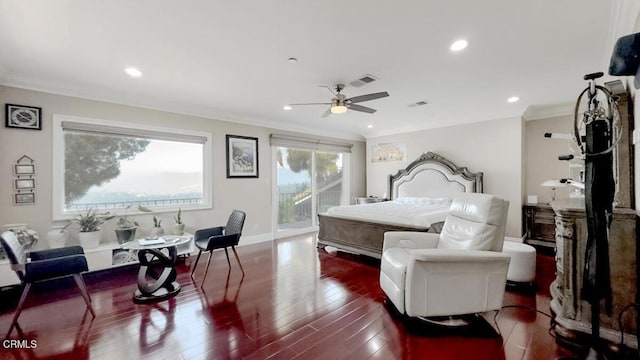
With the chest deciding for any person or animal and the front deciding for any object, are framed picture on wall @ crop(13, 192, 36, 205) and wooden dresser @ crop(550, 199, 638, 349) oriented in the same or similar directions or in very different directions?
very different directions

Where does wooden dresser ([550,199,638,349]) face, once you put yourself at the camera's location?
facing to the left of the viewer

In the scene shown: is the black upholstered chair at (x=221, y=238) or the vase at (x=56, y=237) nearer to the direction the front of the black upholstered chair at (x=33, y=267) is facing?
the black upholstered chair

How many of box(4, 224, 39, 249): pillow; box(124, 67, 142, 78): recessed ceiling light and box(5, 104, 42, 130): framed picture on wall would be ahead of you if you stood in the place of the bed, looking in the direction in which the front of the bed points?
3

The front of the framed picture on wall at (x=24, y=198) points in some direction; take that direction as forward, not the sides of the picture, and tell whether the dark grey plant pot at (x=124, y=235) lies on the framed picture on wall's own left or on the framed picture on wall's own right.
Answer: on the framed picture on wall's own left

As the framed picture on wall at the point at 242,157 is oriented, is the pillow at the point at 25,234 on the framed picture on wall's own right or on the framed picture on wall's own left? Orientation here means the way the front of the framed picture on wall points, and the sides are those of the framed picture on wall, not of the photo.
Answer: on the framed picture on wall's own right

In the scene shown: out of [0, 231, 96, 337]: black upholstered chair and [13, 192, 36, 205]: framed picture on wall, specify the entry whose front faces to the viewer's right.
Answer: the black upholstered chair

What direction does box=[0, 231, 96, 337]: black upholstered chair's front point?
to the viewer's right

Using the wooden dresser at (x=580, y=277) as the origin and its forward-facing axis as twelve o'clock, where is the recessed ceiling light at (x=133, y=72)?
The recessed ceiling light is roughly at 11 o'clock from the wooden dresser.

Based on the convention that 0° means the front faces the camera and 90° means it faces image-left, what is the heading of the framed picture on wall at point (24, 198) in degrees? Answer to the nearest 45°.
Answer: approximately 0°

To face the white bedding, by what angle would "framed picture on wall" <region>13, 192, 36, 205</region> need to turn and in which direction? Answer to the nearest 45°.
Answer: approximately 45° to its left
